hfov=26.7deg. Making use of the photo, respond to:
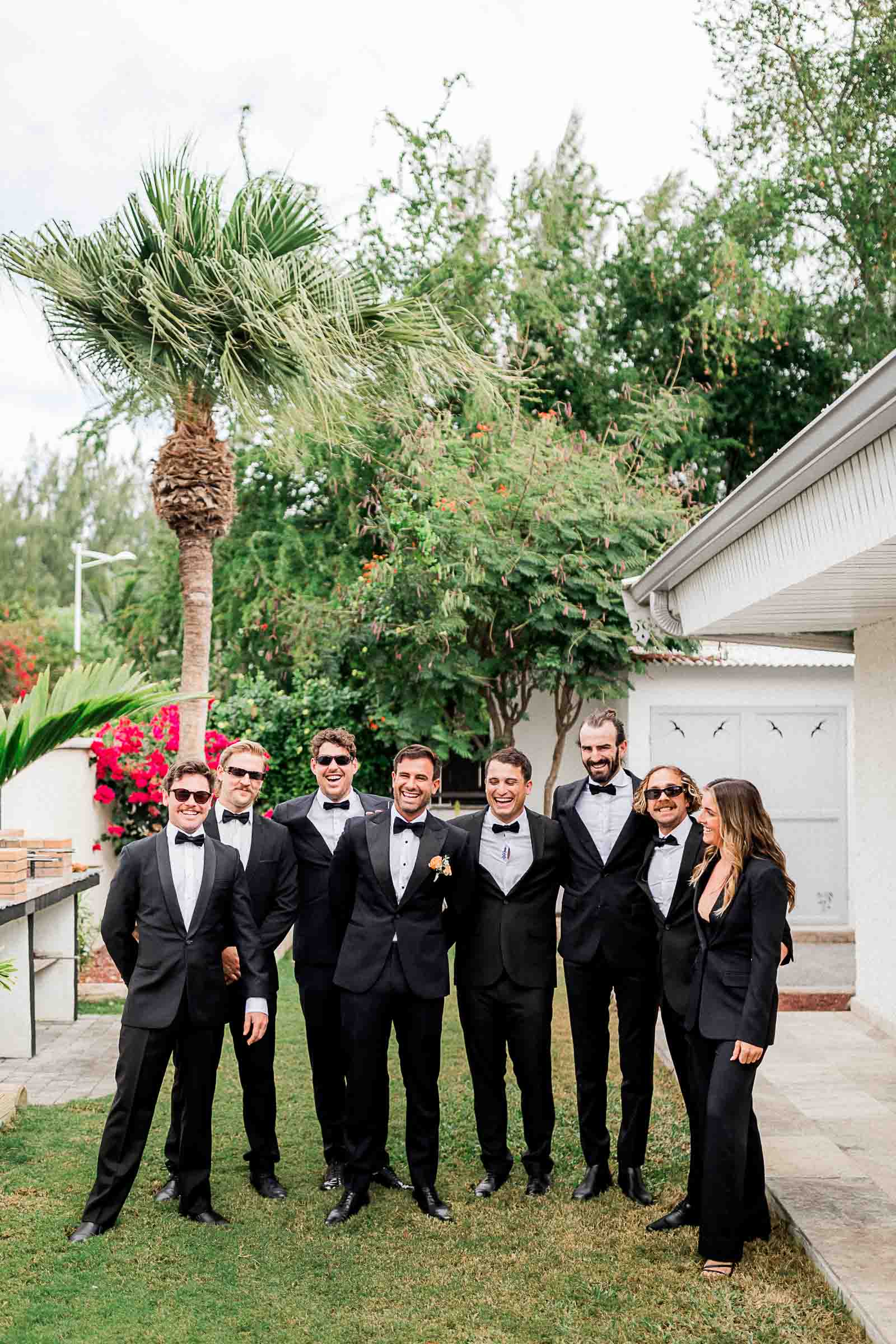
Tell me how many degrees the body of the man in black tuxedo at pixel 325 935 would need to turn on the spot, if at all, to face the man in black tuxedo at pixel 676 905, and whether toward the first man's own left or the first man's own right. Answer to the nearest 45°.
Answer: approximately 45° to the first man's own left

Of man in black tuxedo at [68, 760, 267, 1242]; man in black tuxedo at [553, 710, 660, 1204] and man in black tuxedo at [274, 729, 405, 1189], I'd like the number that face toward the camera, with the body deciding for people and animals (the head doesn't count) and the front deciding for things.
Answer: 3

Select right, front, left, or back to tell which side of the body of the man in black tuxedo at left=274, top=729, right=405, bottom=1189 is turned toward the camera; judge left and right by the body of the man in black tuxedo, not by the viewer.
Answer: front

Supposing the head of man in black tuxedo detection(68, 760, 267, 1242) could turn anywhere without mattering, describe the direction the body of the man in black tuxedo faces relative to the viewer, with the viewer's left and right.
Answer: facing the viewer

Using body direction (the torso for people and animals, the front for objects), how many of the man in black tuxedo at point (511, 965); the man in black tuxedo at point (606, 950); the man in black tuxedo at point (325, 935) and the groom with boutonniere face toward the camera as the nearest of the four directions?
4

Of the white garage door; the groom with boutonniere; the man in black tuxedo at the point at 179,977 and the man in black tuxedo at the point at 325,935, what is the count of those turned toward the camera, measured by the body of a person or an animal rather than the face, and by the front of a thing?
4

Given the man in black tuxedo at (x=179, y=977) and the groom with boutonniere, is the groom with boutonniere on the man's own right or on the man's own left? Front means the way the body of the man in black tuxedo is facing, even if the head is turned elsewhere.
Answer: on the man's own left

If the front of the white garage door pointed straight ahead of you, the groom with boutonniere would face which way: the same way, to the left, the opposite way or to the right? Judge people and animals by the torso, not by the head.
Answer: the same way

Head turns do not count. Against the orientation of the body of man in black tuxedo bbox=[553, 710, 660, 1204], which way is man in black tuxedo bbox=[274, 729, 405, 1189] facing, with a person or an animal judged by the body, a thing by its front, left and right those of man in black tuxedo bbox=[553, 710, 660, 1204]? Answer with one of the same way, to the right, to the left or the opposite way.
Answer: the same way

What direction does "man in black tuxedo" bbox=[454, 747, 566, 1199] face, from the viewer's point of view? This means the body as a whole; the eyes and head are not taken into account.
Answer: toward the camera

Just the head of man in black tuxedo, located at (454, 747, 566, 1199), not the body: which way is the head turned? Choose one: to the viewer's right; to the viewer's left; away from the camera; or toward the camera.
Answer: toward the camera

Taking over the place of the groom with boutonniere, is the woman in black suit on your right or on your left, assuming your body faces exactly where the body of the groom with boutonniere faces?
on your left

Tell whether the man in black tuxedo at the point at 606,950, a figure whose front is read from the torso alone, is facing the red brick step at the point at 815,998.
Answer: no

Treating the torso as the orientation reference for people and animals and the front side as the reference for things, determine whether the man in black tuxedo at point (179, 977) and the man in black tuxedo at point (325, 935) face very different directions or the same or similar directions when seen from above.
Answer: same or similar directions

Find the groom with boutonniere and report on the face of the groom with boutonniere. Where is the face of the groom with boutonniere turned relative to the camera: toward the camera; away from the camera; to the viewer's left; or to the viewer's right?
toward the camera

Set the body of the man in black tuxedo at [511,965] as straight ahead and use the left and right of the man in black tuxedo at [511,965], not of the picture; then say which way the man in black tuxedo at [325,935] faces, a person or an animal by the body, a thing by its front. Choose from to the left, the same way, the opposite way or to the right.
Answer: the same way

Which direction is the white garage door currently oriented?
toward the camera

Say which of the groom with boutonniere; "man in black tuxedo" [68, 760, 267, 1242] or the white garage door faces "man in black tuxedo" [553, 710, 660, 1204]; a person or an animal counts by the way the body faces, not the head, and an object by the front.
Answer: the white garage door
